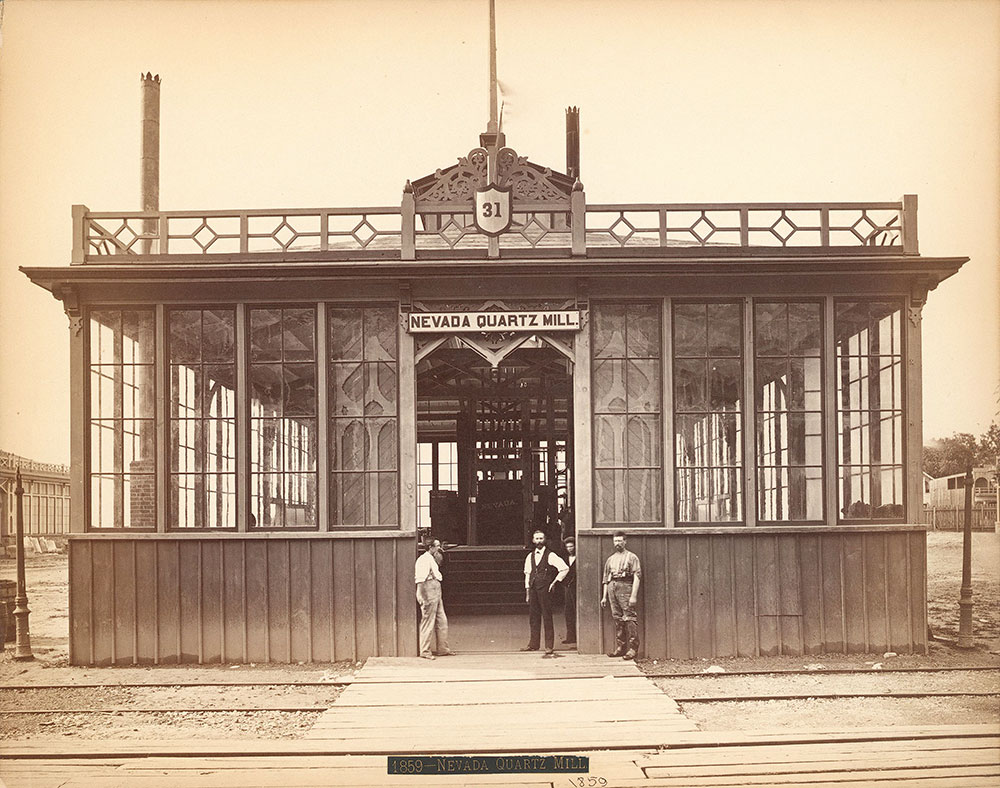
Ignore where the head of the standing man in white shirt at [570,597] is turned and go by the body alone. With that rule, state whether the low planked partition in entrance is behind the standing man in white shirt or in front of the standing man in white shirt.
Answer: behind

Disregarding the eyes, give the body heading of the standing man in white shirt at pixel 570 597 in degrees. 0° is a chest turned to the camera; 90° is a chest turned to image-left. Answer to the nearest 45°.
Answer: approximately 0°

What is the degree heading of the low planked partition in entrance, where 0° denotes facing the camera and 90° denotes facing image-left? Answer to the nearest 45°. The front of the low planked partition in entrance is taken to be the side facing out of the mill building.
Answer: approximately 0°
